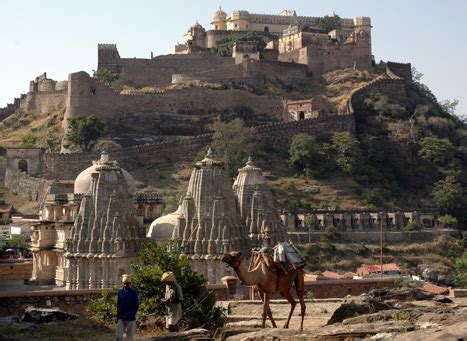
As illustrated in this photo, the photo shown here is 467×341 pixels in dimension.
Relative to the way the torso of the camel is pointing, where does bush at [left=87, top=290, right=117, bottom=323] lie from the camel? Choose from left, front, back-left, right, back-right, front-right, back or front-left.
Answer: front-right

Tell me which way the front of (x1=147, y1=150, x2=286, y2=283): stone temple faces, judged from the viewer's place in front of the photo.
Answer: facing away from the viewer and to the left of the viewer

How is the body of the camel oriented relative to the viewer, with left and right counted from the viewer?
facing to the left of the viewer

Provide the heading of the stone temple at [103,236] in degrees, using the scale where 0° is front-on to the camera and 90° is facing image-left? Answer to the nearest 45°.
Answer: approximately 135°
